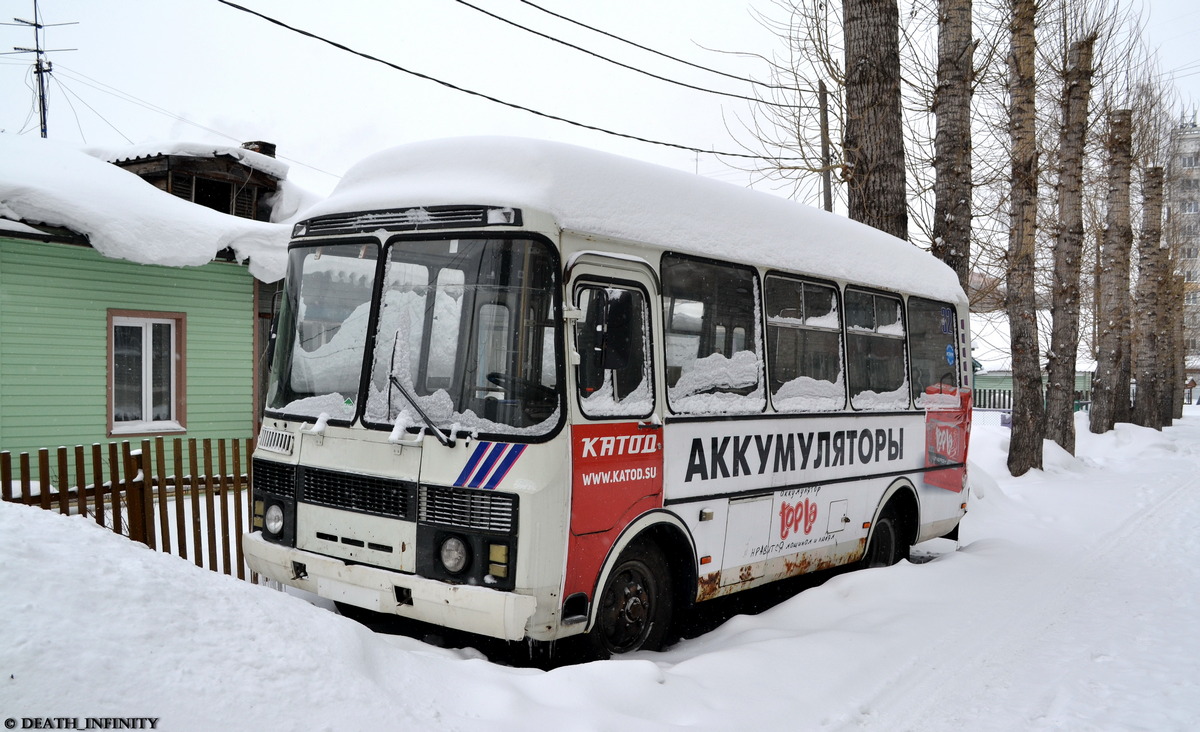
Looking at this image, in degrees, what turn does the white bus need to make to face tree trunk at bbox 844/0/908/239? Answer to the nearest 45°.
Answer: approximately 180°

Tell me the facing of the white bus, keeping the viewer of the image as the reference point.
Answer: facing the viewer and to the left of the viewer

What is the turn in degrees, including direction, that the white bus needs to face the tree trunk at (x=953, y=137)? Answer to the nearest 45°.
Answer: approximately 180°

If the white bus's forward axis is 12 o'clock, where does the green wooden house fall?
The green wooden house is roughly at 3 o'clock from the white bus.

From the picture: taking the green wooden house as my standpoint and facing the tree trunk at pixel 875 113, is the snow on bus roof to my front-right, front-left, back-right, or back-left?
front-right

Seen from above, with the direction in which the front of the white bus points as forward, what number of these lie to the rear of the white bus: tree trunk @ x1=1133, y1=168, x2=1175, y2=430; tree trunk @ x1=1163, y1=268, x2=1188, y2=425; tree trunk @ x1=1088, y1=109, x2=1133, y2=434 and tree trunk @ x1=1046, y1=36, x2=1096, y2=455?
4

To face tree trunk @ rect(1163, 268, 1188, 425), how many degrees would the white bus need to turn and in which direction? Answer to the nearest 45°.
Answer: approximately 180°

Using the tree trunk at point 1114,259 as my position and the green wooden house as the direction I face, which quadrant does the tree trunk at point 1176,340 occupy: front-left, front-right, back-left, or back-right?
back-right

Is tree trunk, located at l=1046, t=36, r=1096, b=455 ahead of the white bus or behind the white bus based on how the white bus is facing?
behind

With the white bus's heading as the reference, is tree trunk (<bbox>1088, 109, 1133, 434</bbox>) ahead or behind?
behind

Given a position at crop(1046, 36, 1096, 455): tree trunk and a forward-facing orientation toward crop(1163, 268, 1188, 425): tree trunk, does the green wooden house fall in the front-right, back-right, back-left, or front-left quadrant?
back-left

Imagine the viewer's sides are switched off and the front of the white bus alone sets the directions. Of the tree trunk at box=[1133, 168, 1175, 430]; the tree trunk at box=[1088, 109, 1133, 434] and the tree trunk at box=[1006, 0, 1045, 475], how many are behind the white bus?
3

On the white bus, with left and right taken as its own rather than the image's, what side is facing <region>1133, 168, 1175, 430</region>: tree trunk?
back
